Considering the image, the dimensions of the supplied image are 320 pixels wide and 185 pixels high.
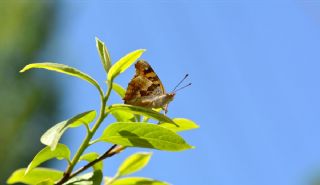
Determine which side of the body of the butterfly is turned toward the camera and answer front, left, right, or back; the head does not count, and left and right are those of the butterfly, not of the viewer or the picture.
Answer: right
